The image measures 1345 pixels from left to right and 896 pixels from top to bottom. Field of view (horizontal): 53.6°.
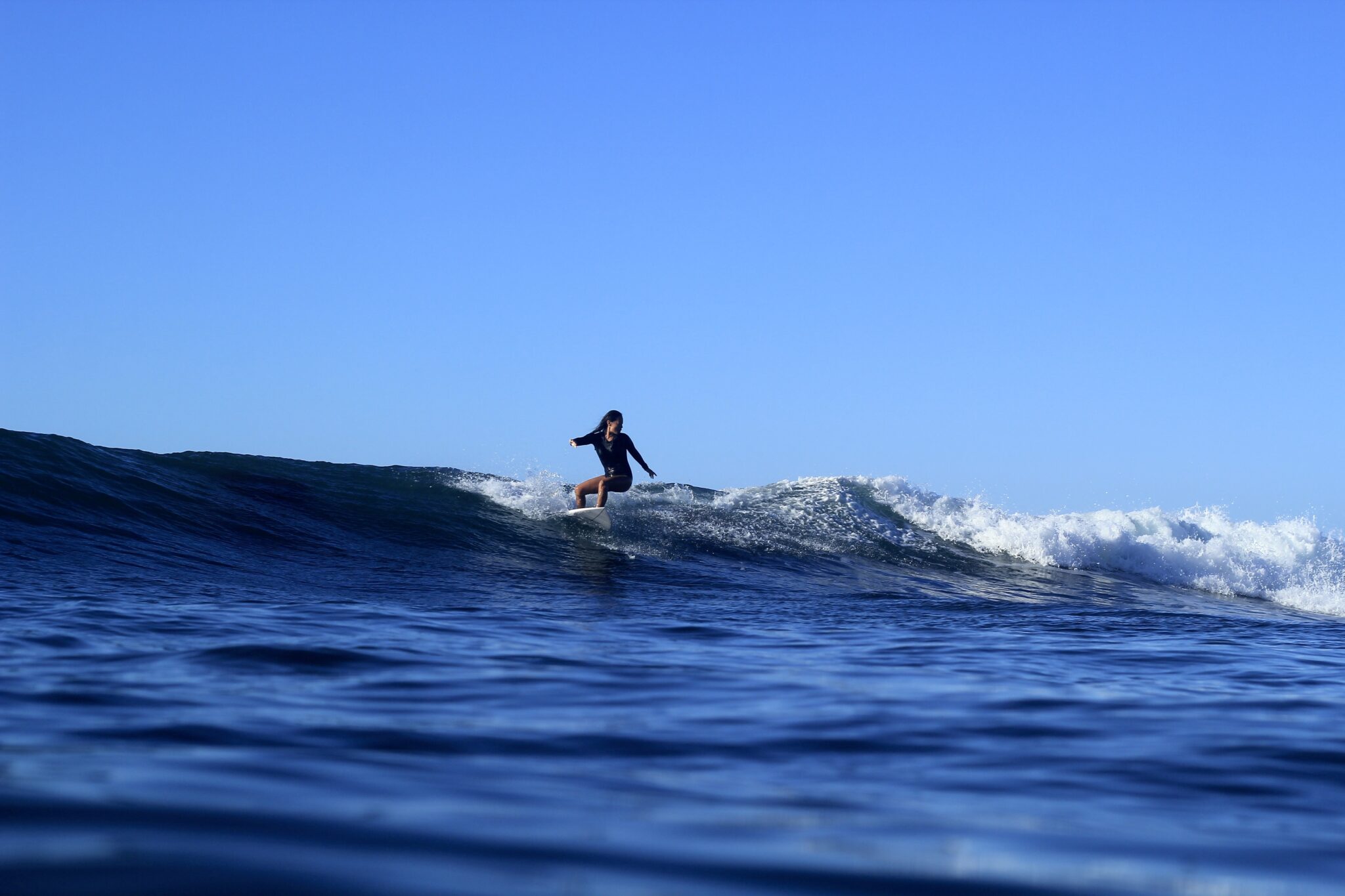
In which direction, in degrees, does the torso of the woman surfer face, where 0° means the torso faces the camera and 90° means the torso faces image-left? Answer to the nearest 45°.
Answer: approximately 45°
